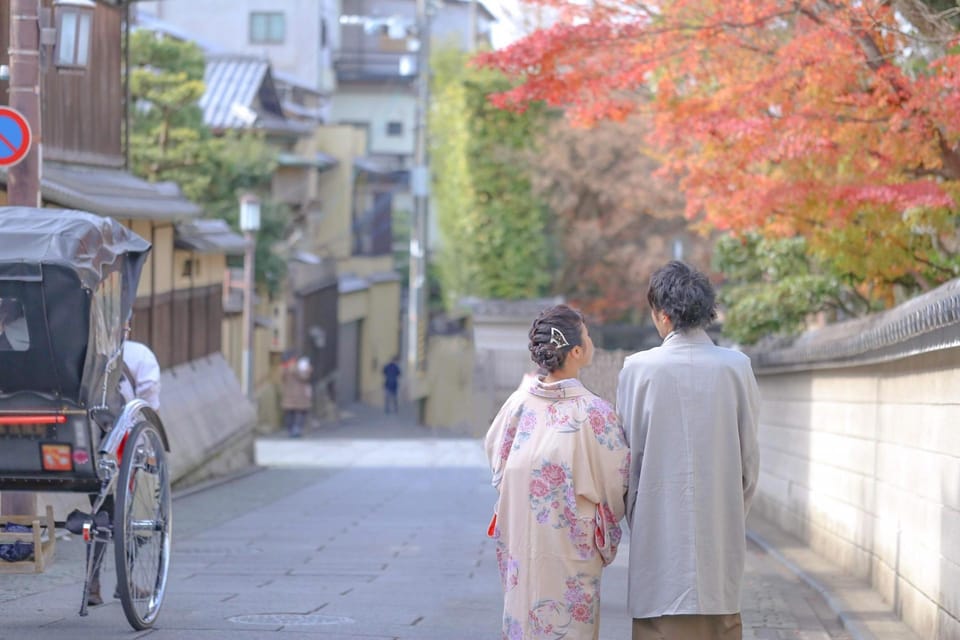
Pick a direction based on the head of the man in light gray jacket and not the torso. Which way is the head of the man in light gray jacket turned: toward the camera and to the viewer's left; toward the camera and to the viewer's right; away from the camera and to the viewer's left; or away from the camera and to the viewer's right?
away from the camera and to the viewer's left

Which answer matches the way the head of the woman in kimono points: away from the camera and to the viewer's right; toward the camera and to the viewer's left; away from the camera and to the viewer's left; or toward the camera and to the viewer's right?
away from the camera and to the viewer's right

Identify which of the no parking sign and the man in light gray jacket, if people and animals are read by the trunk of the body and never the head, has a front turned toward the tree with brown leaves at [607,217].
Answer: the man in light gray jacket

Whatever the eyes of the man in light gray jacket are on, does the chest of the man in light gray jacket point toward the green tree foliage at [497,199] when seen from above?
yes

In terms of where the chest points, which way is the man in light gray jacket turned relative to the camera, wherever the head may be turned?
away from the camera

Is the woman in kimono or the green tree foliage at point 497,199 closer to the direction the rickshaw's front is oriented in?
the green tree foliage

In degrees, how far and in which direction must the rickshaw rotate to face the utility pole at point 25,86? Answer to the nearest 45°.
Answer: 0° — it already faces it

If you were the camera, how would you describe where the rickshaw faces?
facing away from the viewer

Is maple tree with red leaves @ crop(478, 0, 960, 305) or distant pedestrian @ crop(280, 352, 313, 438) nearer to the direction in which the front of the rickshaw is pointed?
the distant pedestrian

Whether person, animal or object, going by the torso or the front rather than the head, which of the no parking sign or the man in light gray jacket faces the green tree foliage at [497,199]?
the man in light gray jacket
